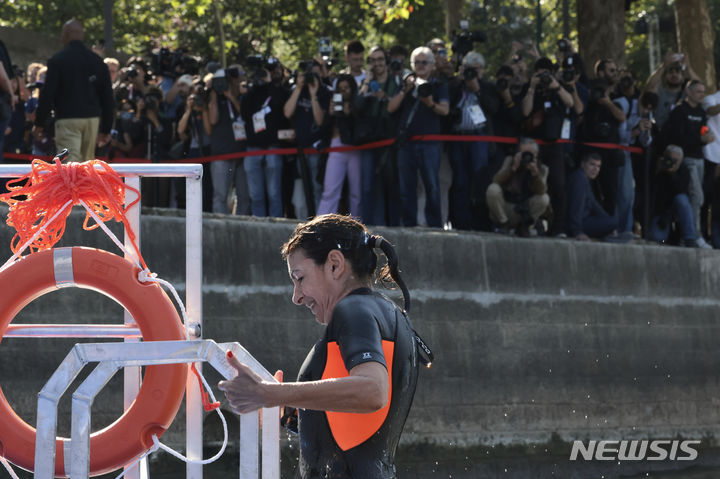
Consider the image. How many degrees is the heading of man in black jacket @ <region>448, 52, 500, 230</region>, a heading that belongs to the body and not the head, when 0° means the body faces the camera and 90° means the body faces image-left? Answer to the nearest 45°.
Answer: approximately 0°

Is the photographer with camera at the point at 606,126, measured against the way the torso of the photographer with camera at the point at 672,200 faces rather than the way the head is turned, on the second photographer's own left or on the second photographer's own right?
on the second photographer's own right

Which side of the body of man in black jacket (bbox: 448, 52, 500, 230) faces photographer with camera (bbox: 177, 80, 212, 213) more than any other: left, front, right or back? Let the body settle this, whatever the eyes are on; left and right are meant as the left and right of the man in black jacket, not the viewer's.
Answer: right

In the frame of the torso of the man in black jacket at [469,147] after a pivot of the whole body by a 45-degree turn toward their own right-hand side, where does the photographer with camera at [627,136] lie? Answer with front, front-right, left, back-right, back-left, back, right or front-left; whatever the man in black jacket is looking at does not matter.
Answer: back

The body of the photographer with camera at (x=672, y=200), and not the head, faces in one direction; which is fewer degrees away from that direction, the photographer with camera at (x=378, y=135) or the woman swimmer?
the woman swimmer

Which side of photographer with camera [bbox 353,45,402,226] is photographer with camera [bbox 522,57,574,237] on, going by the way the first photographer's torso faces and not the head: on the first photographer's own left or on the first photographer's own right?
on the first photographer's own left

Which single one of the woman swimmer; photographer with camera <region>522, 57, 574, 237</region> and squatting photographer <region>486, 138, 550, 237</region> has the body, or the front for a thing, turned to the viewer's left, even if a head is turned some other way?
the woman swimmer

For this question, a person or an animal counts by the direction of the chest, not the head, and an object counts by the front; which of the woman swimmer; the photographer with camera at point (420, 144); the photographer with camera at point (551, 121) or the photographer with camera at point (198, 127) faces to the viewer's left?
the woman swimmer

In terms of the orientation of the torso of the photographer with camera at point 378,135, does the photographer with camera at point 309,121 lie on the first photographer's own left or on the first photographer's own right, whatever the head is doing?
on the first photographer's own right

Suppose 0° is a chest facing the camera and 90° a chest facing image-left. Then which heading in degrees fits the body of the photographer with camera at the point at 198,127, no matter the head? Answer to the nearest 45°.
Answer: approximately 0°
